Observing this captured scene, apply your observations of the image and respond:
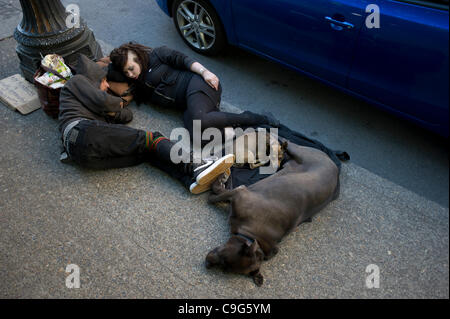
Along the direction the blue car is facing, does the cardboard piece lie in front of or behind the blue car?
in front

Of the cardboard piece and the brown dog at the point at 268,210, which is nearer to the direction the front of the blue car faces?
the cardboard piece

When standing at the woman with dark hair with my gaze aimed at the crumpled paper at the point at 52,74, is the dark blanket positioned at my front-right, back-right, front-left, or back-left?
back-left

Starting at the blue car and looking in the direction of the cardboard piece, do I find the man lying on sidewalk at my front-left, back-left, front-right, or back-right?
front-left

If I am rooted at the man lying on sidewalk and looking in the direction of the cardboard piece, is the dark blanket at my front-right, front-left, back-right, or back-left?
back-right

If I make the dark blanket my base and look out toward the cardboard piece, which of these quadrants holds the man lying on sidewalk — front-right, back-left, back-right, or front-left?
front-left

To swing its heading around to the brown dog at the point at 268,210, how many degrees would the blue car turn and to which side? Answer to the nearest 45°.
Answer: approximately 90° to its left

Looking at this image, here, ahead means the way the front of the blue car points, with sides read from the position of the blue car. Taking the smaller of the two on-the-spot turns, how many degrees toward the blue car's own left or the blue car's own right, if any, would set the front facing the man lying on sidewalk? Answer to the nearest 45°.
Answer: approximately 45° to the blue car's own left

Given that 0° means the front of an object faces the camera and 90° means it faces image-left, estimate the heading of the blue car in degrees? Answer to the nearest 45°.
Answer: approximately 135°
